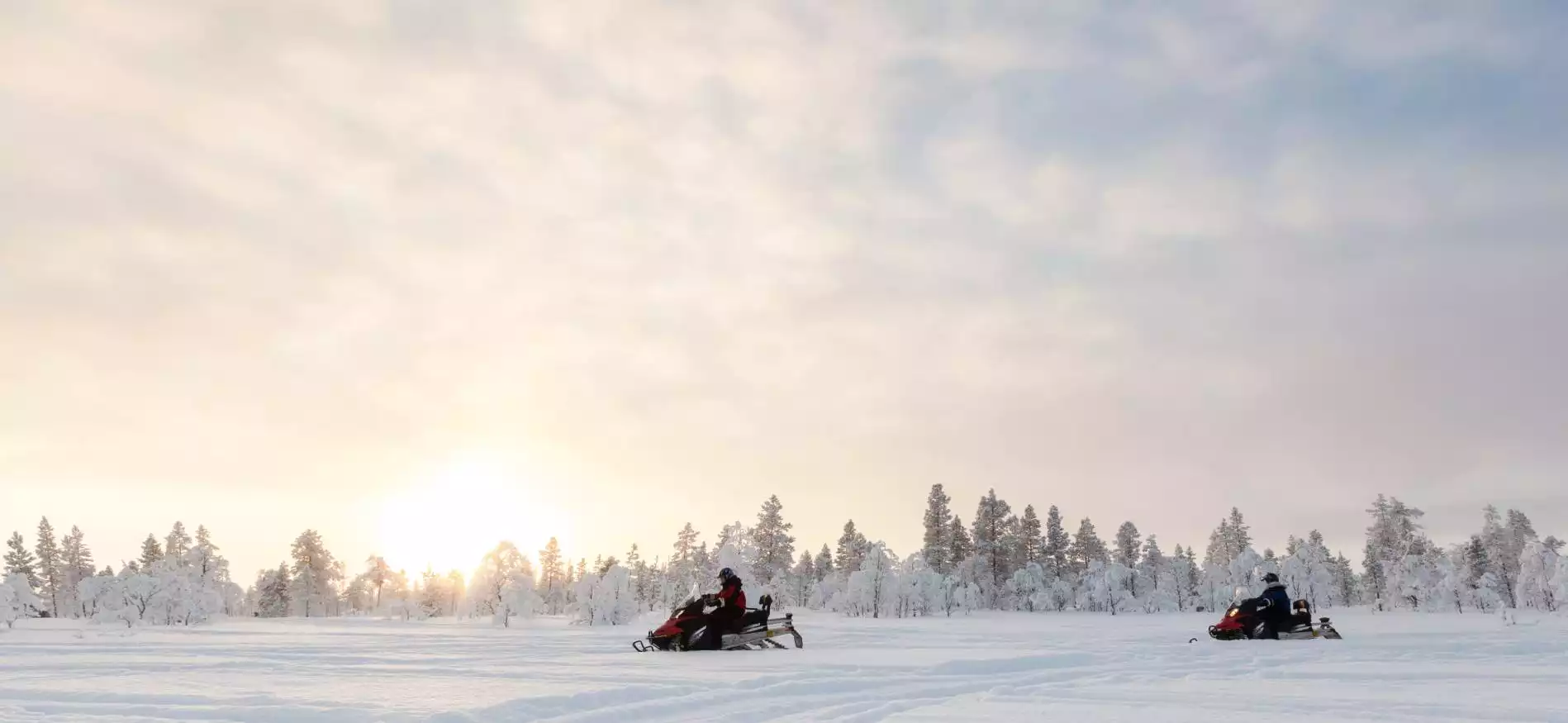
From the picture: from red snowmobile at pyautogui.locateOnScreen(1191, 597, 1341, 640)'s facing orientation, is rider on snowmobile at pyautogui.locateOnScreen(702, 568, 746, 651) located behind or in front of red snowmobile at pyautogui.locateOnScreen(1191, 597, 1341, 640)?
in front

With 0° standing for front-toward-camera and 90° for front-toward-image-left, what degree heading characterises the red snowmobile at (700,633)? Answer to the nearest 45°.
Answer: approximately 90°

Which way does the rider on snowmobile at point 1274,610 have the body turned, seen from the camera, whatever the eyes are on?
to the viewer's left

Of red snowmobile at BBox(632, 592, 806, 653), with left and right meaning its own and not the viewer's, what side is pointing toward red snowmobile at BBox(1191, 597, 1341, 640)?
back

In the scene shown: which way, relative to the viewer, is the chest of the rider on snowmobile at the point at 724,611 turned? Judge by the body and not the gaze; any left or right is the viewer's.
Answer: facing to the left of the viewer

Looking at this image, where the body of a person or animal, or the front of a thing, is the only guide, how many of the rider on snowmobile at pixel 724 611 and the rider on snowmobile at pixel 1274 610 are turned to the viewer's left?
2

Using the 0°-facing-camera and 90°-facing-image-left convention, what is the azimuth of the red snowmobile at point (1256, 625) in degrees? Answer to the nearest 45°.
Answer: approximately 90°

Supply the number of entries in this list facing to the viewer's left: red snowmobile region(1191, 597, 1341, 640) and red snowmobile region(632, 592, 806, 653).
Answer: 2

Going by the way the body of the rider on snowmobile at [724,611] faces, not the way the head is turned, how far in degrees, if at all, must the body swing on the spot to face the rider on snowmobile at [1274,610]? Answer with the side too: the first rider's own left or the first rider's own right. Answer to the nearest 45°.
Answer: approximately 180°

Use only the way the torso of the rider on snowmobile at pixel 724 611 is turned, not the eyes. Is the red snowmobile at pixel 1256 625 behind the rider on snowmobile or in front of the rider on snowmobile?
behind

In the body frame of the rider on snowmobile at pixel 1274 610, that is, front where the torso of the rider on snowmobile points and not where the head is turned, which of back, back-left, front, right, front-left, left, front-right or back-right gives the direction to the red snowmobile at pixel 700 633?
front-left

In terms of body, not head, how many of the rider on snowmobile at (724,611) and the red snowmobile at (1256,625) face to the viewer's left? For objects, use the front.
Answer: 2
